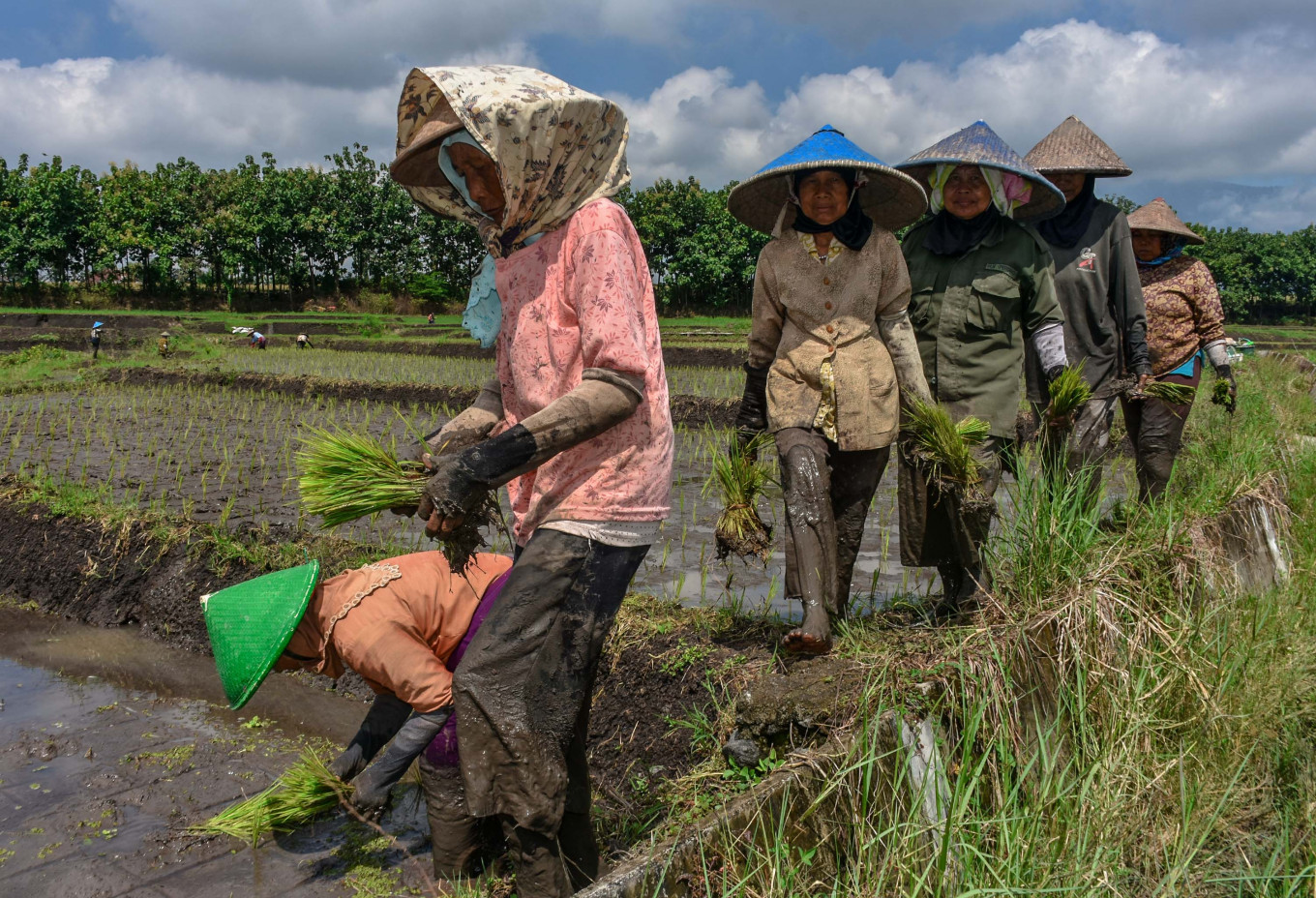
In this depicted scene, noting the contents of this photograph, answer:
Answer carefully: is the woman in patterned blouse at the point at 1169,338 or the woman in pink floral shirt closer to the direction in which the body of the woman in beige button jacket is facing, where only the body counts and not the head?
the woman in pink floral shirt

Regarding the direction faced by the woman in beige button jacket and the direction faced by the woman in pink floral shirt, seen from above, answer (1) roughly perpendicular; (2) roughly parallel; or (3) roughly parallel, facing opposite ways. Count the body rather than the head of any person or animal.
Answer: roughly perpendicular

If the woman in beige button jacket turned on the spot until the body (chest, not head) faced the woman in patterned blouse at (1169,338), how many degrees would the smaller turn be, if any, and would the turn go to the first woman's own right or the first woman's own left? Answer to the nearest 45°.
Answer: approximately 135° to the first woman's own left

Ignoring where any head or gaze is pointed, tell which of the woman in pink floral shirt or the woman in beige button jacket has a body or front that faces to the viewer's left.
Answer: the woman in pink floral shirt

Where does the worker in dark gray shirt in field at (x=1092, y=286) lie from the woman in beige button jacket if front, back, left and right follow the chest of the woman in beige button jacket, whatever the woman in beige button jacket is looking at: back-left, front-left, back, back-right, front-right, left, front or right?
back-left

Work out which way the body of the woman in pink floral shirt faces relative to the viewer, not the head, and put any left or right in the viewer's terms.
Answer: facing to the left of the viewer

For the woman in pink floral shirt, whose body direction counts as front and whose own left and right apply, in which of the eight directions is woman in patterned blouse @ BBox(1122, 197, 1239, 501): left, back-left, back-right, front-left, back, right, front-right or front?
back-right

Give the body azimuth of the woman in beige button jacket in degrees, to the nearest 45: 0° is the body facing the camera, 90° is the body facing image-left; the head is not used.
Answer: approximately 0°

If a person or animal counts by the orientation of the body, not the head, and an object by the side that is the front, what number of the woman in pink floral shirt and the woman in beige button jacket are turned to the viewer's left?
1

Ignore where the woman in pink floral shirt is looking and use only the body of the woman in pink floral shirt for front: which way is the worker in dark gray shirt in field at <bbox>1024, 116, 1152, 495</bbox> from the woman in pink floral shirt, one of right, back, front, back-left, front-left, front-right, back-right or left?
back-right
